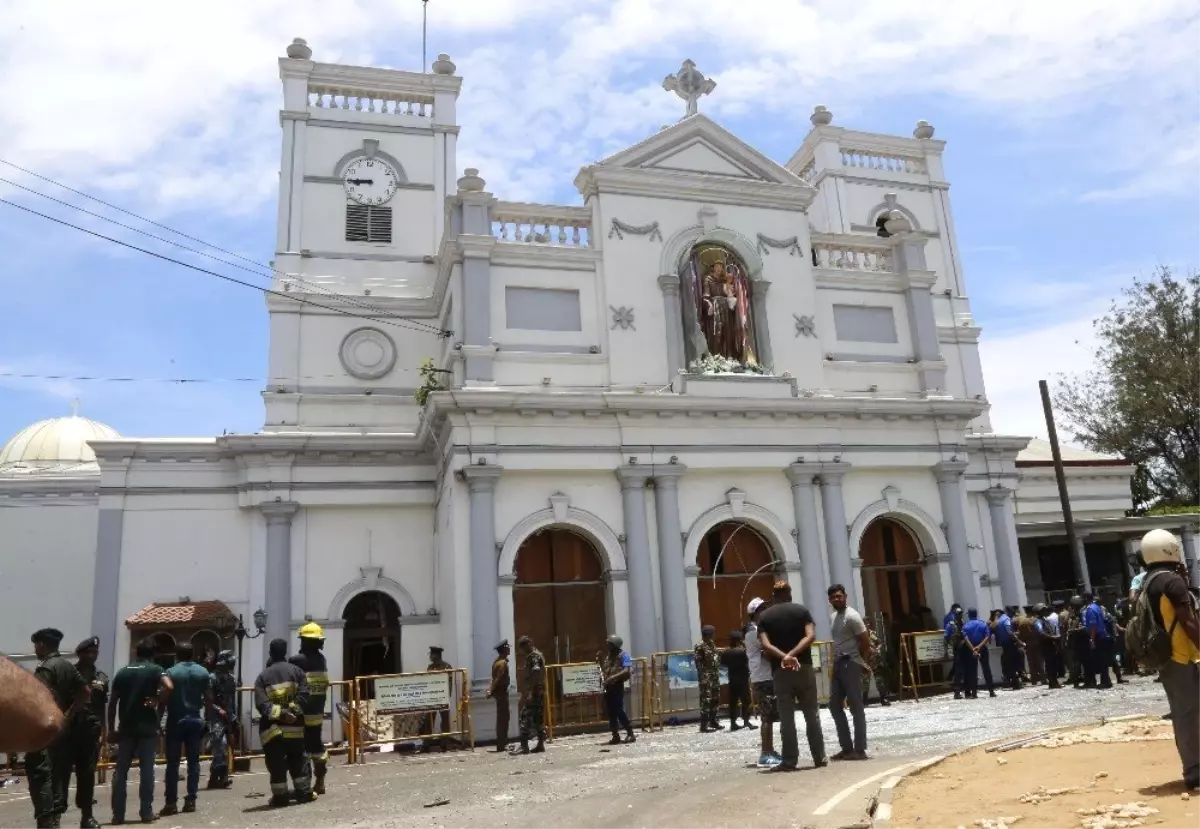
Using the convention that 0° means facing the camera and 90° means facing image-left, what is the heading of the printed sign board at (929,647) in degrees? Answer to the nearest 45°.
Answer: approximately 0°

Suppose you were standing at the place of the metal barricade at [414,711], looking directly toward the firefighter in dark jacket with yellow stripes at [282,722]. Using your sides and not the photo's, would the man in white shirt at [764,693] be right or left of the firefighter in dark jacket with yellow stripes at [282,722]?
left

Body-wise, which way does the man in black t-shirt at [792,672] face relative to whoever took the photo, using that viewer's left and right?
facing away from the viewer

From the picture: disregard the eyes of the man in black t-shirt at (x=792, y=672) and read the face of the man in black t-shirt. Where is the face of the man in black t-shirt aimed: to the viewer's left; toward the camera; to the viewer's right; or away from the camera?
away from the camera

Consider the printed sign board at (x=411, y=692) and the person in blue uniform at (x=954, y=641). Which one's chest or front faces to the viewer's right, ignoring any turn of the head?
the person in blue uniform

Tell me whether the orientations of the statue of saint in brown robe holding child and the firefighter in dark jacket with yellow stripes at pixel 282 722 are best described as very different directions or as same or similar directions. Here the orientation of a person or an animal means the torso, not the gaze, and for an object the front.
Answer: very different directions

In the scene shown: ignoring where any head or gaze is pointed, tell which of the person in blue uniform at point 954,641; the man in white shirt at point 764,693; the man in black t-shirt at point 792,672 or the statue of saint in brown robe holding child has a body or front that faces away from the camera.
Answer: the man in black t-shirt

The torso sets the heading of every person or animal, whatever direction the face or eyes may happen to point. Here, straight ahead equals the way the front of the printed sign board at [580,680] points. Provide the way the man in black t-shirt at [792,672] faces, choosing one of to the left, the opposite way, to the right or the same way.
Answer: the opposite way

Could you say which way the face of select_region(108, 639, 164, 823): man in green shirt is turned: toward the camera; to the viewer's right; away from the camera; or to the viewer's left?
away from the camera

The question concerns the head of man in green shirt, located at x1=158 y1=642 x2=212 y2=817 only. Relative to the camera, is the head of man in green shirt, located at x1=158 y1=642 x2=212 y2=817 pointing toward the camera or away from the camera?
away from the camera

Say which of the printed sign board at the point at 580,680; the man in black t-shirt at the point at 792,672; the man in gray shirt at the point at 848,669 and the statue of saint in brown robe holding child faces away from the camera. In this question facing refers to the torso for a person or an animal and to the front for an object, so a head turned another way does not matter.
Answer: the man in black t-shirt
